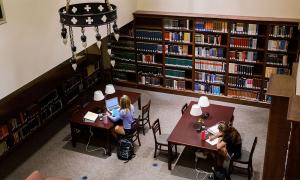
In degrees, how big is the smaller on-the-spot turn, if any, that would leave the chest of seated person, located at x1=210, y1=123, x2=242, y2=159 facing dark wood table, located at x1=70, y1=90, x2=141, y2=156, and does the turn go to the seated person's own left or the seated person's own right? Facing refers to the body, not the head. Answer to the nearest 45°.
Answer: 0° — they already face it

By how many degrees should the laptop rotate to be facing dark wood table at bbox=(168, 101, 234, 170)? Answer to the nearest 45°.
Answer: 0° — it already faces it

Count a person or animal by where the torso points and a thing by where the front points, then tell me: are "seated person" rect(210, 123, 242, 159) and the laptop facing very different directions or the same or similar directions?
very different directions

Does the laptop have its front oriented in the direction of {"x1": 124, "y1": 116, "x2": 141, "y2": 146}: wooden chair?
yes

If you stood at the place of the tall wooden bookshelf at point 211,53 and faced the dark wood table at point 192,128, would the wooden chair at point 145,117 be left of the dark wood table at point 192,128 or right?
right

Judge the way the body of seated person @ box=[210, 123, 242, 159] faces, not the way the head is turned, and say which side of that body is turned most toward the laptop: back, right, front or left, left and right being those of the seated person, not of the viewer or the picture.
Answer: front

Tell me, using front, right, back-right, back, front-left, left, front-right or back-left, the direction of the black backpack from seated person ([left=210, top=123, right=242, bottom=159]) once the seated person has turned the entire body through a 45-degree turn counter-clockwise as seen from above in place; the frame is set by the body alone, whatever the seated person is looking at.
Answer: front-right

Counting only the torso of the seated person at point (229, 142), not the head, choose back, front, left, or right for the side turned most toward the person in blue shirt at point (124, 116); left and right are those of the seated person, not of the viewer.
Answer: front

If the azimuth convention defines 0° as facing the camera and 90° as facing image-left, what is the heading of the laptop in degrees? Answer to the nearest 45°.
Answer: approximately 315°

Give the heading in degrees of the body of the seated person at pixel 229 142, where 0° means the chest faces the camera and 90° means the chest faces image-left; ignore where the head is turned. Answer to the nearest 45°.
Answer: approximately 90°

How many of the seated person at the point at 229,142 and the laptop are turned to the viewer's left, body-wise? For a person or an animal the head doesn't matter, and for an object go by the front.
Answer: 1
